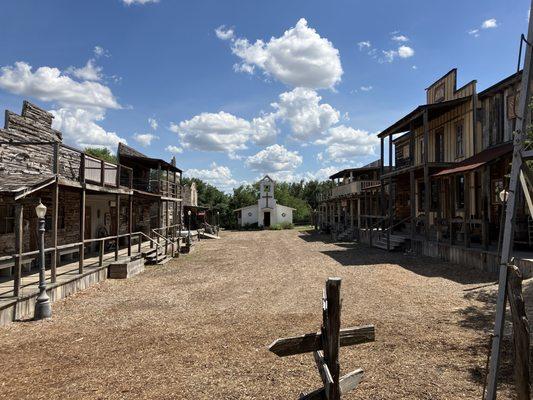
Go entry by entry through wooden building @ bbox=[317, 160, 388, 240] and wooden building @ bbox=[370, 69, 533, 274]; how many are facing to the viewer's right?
0

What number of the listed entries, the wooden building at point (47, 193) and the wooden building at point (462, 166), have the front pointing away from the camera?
0

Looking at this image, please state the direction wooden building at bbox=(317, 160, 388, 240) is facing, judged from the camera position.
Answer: facing the viewer and to the left of the viewer

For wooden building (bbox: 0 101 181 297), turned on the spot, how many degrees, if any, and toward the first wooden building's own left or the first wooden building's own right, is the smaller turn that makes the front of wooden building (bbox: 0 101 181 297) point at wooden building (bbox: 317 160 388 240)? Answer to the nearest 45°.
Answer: approximately 90° to the first wooden building's own left

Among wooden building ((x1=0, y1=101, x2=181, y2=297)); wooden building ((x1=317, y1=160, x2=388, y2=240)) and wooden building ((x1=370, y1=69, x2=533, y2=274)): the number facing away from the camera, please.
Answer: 0

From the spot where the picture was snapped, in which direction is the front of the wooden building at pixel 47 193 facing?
facing the viewer and to the right of the viewer

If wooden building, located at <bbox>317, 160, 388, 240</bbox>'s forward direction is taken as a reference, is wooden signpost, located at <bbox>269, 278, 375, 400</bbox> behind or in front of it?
in front

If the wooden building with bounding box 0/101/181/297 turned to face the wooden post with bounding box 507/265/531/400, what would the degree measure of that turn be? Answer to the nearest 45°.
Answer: approximately 45° to its right

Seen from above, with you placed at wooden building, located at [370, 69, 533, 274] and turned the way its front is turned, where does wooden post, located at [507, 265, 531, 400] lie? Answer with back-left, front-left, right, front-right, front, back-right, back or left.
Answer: front-left

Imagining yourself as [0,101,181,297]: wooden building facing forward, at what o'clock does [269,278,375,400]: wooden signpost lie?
The wooden signpost is roughly at 1 o'clock from the wooden building.

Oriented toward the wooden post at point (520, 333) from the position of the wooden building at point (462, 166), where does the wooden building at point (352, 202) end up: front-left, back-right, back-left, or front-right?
back-right

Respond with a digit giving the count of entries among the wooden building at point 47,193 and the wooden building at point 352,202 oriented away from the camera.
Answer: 0

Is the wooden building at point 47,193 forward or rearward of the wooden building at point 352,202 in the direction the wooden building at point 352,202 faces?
forward
